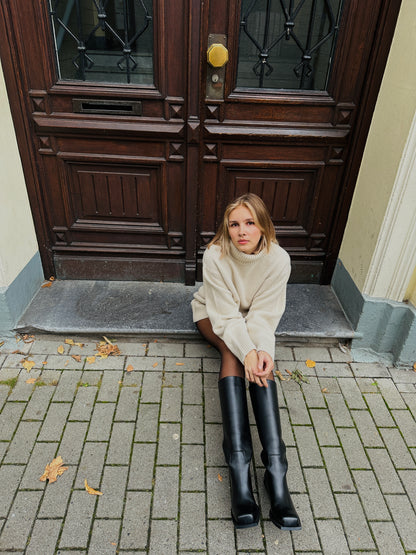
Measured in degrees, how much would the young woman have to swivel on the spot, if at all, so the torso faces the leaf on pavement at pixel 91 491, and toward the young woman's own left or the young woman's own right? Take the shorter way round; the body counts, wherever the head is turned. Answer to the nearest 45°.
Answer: approximately 45° to the young woman's own right

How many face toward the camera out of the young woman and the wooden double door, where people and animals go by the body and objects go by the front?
2

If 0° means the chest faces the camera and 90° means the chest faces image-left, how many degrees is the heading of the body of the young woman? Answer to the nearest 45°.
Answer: approximately 0°

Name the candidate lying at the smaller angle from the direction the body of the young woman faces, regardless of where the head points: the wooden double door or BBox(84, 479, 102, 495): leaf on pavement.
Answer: the leaf on pavement

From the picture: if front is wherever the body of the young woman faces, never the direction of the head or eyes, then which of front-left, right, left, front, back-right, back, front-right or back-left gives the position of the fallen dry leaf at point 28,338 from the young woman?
right

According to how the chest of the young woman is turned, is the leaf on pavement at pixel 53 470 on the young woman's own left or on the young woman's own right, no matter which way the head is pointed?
on the young woman's own right
